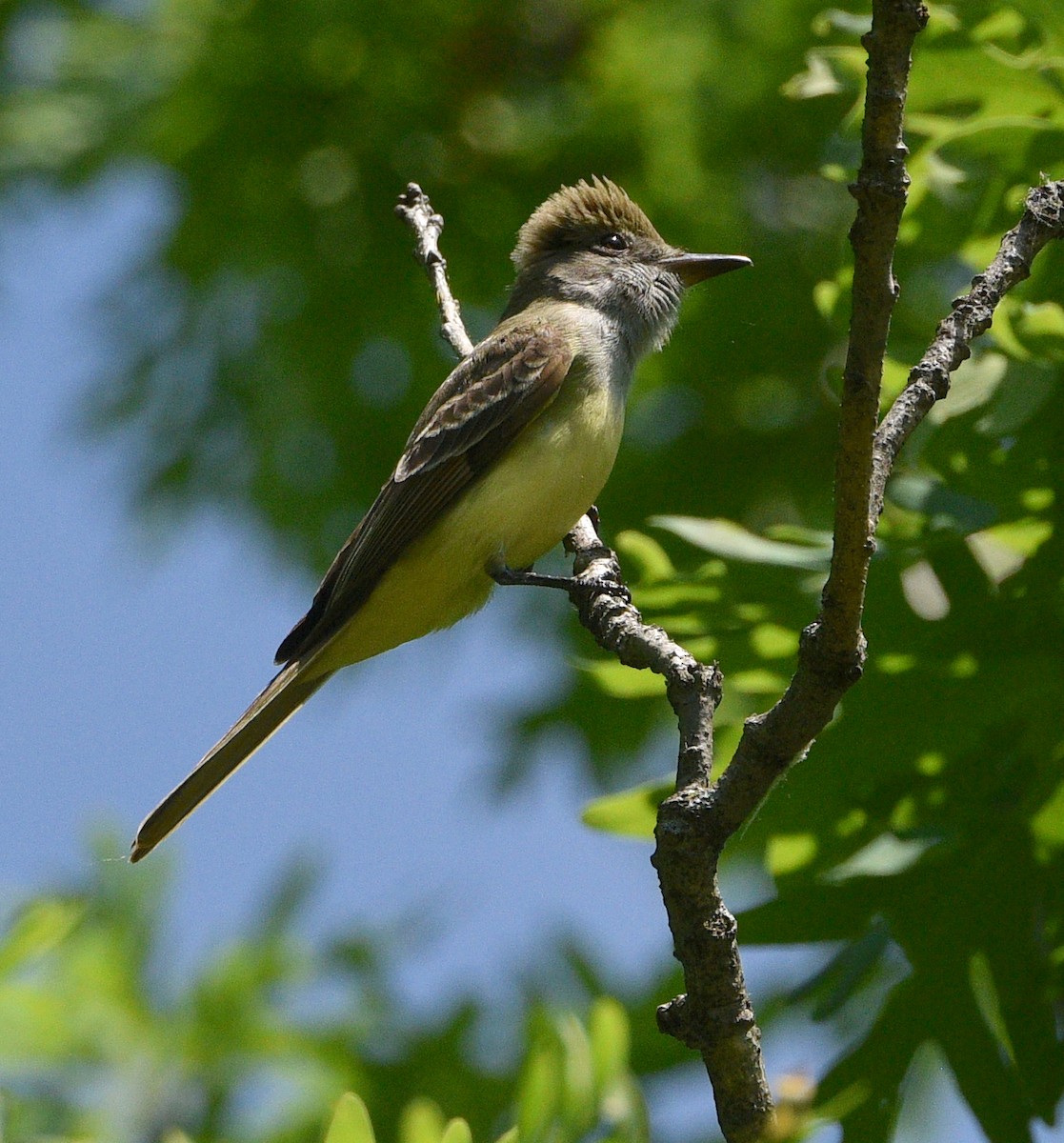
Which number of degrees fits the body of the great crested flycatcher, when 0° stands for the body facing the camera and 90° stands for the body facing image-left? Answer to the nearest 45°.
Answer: approximately 270°
